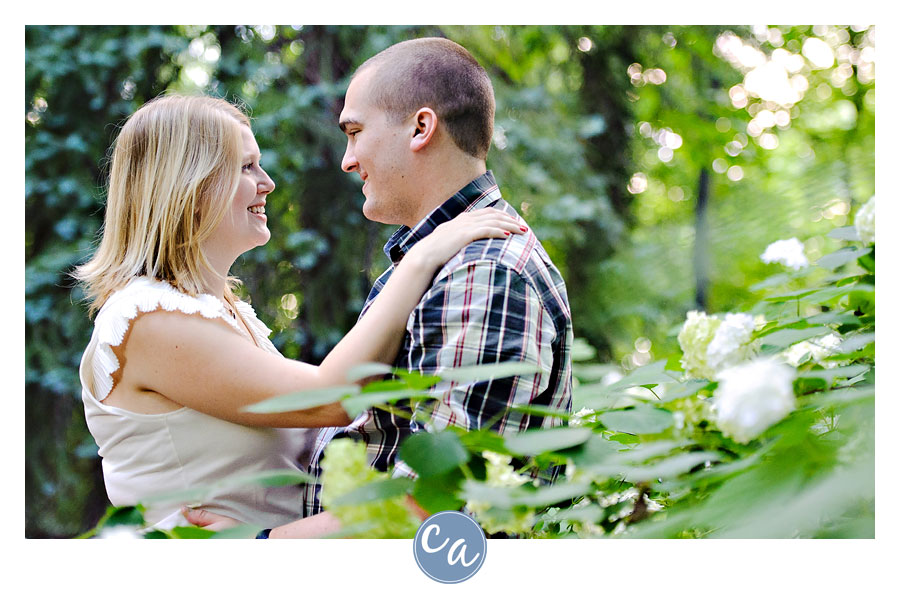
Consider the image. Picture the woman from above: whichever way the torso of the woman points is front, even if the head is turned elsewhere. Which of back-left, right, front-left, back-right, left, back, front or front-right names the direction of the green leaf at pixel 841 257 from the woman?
front-right

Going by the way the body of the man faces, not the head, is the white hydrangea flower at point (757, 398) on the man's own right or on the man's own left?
on the man's own left

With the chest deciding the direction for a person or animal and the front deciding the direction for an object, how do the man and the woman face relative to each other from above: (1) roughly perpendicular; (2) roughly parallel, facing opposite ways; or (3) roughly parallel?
roughly parallel, facing opposite ways

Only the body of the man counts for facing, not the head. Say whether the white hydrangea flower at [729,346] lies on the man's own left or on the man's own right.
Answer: on the man's own left

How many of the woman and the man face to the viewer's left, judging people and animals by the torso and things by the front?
1

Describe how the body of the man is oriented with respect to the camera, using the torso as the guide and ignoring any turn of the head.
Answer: to the viewer's left

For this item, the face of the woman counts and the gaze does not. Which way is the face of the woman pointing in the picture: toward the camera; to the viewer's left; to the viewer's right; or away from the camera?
to the viewer's right

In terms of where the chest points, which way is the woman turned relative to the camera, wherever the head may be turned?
to the viewer's right

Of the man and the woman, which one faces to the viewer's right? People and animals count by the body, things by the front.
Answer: the woman

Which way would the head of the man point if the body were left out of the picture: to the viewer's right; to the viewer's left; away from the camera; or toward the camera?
to the viewer's left

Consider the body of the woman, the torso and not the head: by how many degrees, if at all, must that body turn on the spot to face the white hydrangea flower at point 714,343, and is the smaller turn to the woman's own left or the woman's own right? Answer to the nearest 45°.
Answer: approximately 45° to the woman's own right

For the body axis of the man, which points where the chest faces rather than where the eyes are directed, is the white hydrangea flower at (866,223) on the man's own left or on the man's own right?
on the man's own left
